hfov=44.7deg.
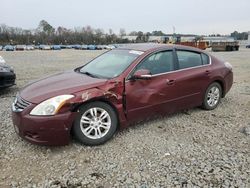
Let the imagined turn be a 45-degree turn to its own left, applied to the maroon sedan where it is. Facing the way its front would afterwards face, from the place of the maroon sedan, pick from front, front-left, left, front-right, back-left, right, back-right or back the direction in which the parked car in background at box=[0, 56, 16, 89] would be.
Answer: back-right

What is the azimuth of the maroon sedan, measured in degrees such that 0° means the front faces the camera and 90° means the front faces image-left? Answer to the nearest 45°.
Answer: approximately 45°
